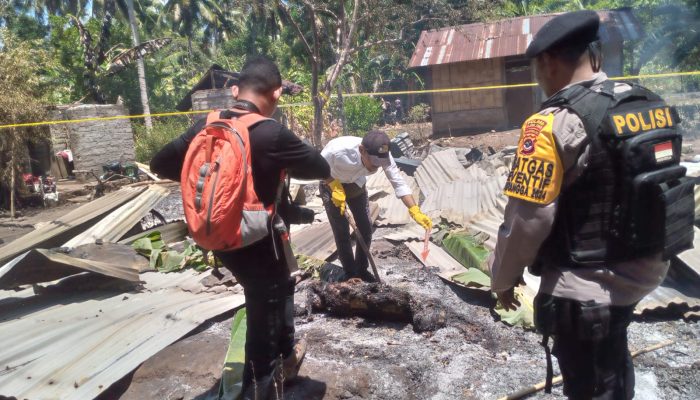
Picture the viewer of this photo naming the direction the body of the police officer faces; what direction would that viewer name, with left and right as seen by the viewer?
facing away from the viewer and to the left of the viewer

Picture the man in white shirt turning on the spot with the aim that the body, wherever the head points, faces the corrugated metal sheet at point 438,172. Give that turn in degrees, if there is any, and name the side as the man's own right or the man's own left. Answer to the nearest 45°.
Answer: approximately 135° to the man's own left

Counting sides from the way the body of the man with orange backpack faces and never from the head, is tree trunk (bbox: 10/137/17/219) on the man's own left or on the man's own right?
on the man's own left

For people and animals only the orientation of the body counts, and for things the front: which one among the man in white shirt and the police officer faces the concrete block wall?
the police officer

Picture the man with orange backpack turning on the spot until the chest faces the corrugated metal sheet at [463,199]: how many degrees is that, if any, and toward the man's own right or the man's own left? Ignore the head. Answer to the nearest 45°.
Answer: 0° — they already face it

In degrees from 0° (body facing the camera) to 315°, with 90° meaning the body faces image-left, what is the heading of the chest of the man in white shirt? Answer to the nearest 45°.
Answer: approximately 315°

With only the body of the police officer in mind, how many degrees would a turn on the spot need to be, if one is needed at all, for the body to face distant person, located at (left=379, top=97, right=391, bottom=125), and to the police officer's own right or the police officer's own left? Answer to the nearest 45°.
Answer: approximately 45° to the police officer's own right

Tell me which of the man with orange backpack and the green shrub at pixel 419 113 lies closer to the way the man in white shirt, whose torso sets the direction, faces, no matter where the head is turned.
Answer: the man with orange backpack

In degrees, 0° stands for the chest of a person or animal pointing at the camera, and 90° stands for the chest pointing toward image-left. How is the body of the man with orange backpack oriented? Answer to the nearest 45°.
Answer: approximately 225°

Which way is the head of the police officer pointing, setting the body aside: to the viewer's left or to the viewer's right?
to the viewer's left
